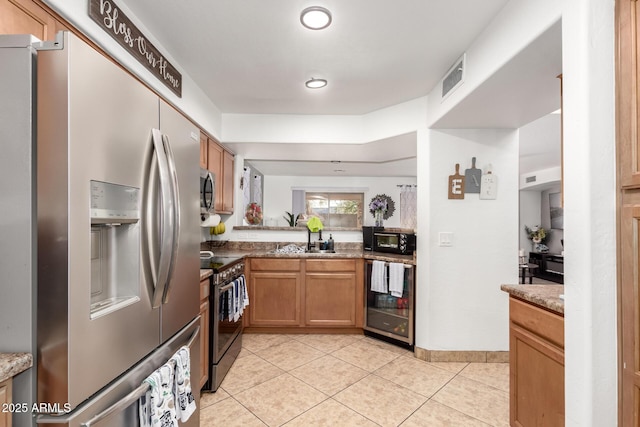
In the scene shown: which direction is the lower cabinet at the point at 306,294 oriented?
toward the camera

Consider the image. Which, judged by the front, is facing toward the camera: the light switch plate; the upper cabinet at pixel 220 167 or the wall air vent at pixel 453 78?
the light switch plate

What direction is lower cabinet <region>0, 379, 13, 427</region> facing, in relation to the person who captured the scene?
facing the viewer and to the right of the viewer

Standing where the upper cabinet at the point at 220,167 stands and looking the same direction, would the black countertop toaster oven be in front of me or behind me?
in front

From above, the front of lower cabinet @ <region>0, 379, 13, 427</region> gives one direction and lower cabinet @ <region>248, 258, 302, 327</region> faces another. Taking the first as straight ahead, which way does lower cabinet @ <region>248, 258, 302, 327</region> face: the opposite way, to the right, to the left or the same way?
to the right

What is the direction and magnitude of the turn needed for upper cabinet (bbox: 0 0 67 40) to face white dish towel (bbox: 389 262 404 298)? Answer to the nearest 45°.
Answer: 0° — it already faces it

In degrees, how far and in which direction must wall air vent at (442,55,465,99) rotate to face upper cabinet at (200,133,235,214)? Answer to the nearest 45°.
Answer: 0° — it already faces it

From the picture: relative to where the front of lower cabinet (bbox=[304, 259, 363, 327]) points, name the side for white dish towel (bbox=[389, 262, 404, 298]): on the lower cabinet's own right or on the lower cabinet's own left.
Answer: on the lower cabinet's own left

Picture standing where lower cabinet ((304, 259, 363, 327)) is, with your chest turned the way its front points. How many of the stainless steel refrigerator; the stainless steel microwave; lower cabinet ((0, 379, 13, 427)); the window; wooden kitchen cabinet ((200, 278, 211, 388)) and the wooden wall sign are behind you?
1

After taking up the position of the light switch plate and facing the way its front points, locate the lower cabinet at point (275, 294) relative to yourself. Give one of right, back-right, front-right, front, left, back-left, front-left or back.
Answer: right

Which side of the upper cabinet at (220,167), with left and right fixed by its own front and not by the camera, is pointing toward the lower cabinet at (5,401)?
right

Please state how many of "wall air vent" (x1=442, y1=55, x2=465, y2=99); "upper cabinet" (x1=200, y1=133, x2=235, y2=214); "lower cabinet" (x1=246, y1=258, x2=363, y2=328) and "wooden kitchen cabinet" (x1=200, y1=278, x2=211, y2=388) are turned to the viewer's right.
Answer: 2

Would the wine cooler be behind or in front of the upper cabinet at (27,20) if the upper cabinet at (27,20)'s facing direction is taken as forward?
in front

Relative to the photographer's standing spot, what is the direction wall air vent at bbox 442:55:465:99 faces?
facing to the left of the viewer

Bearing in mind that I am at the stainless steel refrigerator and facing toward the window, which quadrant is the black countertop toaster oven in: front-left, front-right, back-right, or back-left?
front-right
